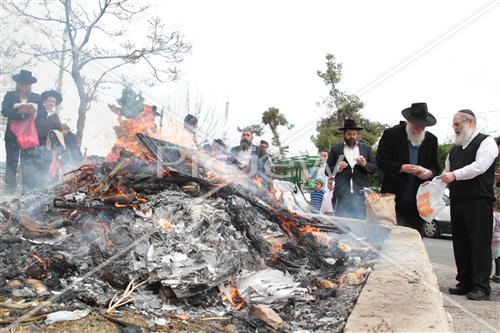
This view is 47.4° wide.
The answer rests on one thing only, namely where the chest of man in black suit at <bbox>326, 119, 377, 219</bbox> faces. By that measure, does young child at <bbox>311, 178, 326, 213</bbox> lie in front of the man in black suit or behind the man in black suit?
behind

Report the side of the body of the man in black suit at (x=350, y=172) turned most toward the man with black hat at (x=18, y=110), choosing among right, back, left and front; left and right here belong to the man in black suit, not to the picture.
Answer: right

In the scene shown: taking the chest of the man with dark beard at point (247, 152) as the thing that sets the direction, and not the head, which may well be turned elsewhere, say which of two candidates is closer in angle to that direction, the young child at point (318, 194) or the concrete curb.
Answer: the concrete curb

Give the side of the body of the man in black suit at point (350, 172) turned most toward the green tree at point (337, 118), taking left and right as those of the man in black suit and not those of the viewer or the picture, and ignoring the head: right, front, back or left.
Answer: back

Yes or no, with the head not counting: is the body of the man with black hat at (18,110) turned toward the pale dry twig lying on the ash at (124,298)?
yes

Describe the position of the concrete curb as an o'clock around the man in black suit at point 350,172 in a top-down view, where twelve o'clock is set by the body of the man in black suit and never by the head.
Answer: The concrete curb is roughly at 12 o'clock from the man in black suit.

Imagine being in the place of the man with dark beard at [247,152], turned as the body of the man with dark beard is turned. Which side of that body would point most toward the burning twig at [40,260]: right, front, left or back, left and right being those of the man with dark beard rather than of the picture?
front

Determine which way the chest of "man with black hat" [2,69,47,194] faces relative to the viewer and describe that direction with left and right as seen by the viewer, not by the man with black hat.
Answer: facing the viewer

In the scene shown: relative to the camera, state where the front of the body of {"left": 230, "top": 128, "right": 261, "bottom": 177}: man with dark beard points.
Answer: toward the camera

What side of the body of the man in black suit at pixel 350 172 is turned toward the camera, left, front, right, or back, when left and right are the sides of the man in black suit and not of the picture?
front

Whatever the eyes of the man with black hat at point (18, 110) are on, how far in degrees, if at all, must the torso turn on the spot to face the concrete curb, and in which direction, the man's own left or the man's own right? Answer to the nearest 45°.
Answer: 0° — they already face it
